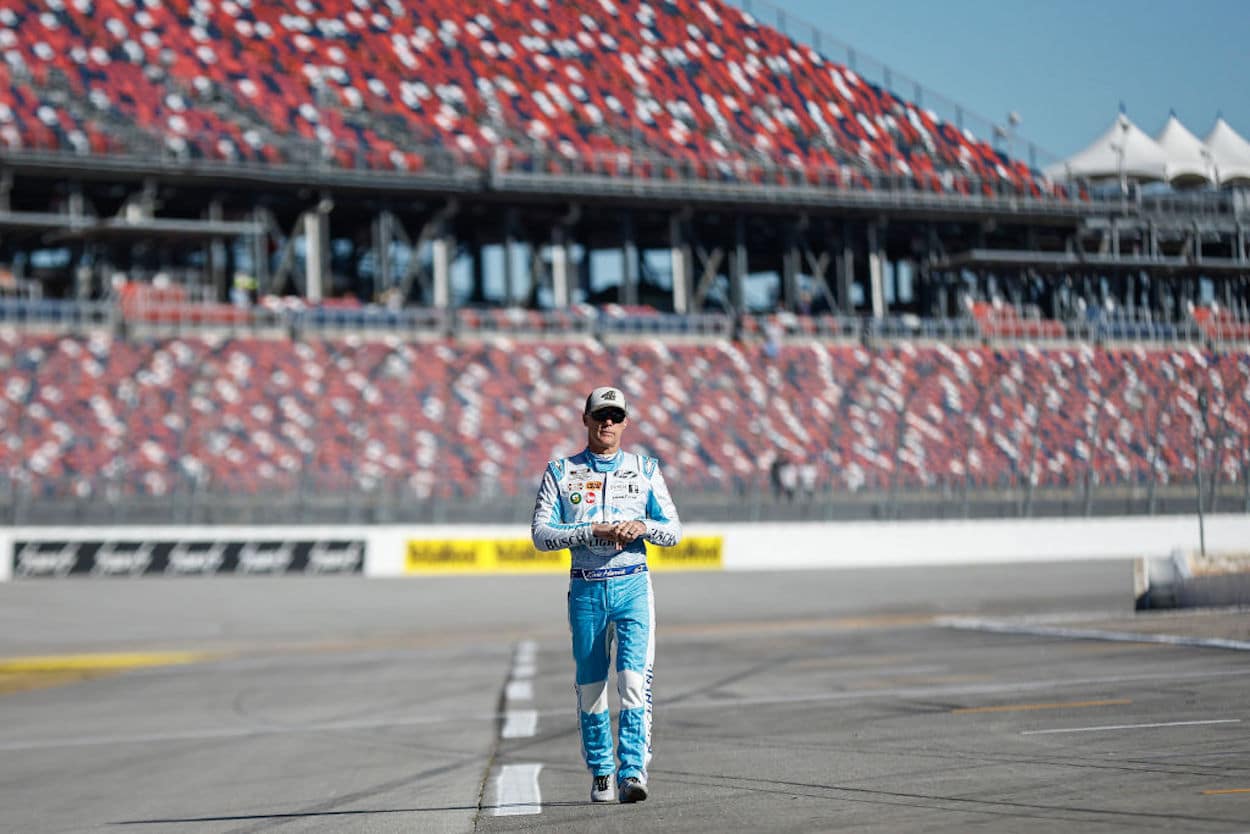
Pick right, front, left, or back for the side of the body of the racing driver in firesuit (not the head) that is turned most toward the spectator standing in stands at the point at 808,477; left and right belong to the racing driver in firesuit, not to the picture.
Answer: back

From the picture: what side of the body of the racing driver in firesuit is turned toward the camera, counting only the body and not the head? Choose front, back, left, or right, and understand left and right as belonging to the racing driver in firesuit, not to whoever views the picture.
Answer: front

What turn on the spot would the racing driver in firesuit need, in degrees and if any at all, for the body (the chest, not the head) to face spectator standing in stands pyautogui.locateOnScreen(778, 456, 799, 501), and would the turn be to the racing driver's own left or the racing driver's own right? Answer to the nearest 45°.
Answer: approximately 180°

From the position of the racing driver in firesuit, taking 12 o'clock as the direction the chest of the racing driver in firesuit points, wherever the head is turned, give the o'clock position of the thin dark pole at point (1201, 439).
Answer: The thin dark pole is roughly at 7 o'clock from the racing driver in firesuit.

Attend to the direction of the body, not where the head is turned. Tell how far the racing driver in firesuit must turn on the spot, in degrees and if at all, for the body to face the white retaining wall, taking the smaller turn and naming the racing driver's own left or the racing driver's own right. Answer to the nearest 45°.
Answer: approximately 180°

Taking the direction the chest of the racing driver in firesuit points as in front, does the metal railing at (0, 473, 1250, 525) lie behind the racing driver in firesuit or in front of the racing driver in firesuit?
behind
